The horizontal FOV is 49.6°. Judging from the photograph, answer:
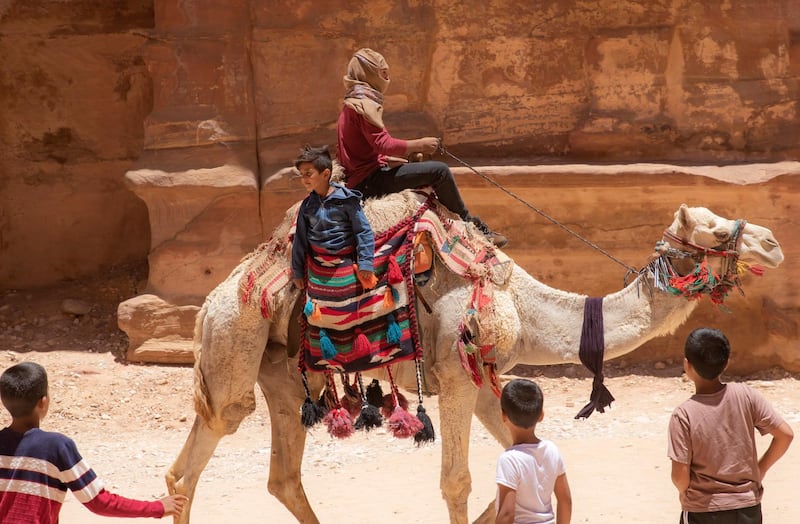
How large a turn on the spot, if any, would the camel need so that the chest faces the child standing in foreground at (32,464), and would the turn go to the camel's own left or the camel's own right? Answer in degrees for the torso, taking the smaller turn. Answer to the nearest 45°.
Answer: approximately 135° to the camel's own right

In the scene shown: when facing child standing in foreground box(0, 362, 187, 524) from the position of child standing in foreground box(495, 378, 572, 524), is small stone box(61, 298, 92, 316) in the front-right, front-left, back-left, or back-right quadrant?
front-right

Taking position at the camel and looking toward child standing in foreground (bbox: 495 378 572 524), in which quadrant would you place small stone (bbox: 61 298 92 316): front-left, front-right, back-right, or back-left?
back-right

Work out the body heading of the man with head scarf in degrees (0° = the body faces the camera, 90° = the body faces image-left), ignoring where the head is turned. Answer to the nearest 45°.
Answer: approximately 270°

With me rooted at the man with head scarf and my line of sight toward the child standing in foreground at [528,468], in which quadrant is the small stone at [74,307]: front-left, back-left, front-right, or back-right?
back-right

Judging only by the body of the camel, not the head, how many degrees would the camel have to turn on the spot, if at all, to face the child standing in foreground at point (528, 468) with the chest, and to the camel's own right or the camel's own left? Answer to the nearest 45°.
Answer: approximately 90° to the camel's own right

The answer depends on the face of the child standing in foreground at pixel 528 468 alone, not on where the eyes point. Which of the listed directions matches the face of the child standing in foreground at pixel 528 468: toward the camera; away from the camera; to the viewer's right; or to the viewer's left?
away from the camera

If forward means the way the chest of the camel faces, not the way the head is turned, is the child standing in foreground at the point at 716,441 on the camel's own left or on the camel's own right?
on the camel's own right

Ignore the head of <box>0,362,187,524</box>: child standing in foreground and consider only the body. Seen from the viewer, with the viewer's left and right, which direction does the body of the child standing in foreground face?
facing away from the viewer and to the right of the viewer

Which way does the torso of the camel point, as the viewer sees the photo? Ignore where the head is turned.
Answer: to the viewer's right

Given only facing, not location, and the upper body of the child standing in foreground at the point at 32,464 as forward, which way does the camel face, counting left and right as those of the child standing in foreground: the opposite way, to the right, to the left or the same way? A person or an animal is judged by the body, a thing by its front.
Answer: to the right

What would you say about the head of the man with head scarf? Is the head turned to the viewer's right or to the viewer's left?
to the viewer's right

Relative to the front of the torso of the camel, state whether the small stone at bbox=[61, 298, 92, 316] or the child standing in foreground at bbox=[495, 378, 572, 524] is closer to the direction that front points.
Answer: the child standing in foreground

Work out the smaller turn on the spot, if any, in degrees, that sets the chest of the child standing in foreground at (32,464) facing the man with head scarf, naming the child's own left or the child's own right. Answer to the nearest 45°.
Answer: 0° — they already face them

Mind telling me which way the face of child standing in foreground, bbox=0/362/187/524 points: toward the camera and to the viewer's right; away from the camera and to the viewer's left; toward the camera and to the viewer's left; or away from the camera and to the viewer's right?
away from the camera and to the viewer's right

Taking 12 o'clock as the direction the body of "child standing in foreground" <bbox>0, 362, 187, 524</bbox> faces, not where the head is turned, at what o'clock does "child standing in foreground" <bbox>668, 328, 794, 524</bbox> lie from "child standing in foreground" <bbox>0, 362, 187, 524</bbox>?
"child standing in foreground" <bbox>668, 328, 794, 524</bbox> is roughly at 2 o'clock from "child standing in foreground" <bbox>0, 362, 187, 524</bbox>.
